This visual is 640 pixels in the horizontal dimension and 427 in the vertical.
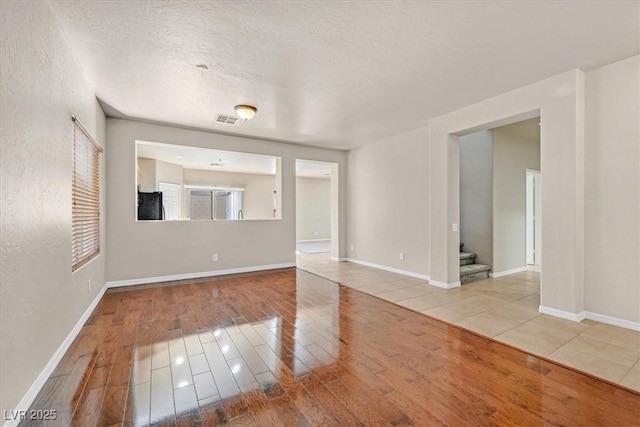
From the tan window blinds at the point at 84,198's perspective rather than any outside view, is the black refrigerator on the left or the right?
on its left

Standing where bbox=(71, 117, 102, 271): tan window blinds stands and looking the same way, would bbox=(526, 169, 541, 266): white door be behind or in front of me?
in front

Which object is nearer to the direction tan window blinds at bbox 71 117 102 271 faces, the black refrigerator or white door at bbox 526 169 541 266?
the white door

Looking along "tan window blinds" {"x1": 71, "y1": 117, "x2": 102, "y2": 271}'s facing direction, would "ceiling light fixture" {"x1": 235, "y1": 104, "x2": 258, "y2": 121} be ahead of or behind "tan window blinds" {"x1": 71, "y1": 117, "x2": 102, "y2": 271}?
ahead

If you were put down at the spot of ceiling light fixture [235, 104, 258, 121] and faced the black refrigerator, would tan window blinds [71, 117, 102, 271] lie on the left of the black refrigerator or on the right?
left

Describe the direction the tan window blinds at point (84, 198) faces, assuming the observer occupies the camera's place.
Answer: facing to the right of the viewer

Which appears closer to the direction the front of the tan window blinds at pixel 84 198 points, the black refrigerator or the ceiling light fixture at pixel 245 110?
the ceiling light fixture
